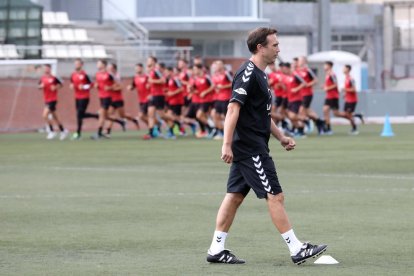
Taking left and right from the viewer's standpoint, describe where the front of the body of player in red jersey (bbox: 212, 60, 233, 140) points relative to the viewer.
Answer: facing the viewer and to the left of the viewer

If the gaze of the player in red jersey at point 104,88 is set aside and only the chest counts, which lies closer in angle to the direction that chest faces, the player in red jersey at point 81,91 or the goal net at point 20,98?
the player in red jersey

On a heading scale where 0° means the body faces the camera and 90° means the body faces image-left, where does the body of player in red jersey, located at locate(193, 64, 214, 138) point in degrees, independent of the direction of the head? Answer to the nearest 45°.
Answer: approximately 45°

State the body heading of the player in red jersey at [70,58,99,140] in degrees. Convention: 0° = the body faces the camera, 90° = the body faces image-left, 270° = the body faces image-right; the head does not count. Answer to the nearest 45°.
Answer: approximately 45°

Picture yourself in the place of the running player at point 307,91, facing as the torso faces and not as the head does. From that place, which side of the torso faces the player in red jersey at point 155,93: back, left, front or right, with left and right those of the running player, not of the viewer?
front

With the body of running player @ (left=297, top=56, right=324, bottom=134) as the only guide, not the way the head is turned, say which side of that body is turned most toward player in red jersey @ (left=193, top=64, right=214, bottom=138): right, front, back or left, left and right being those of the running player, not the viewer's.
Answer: front

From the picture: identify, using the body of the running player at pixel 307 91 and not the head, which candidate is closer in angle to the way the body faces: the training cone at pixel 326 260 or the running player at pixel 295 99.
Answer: the running player

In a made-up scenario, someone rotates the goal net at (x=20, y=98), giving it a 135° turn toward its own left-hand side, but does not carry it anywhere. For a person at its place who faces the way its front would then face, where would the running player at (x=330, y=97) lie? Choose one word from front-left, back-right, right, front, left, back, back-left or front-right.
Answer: right

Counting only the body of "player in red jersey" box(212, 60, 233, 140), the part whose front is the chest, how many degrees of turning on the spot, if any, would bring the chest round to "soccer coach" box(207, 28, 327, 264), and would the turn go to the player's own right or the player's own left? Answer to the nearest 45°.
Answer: approximately 45° to the player's own left

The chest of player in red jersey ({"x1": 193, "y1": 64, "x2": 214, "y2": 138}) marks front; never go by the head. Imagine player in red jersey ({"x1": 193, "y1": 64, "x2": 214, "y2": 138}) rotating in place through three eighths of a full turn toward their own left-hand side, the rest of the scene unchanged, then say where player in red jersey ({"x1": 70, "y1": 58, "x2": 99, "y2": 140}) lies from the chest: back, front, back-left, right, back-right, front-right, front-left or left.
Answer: back
